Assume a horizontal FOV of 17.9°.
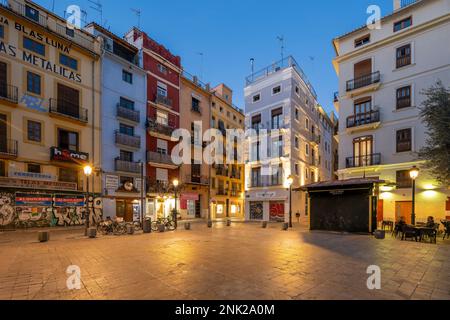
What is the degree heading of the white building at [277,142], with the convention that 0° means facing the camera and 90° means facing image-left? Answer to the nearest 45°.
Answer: approximately 45°

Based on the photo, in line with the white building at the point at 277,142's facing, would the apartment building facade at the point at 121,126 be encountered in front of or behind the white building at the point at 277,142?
in front

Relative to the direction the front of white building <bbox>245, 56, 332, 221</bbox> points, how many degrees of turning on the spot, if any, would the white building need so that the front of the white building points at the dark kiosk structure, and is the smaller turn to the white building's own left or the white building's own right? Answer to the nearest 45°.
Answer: approximately 45° to the white building's own left

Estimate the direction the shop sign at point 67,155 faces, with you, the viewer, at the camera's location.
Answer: facing the viewer and to the right of the viewer

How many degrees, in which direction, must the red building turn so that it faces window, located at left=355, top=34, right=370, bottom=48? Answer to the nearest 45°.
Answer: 0° — it already faces it

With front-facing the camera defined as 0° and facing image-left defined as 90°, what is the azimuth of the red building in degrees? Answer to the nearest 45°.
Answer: approximately 315°

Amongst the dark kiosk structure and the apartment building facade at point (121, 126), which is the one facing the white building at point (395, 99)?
the apartment building facade
